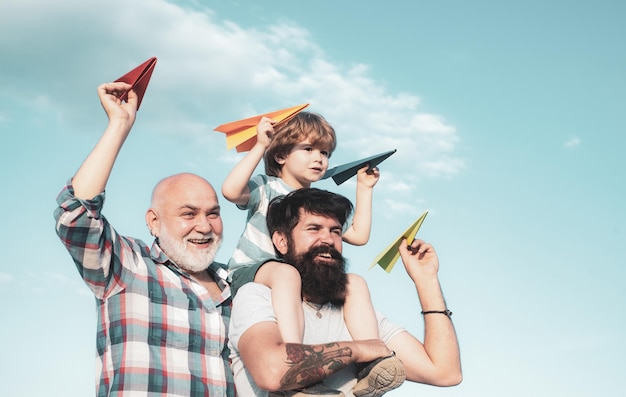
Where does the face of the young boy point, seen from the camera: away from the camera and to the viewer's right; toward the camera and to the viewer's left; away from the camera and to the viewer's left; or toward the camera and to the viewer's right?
toward the camera and to the viewer's right

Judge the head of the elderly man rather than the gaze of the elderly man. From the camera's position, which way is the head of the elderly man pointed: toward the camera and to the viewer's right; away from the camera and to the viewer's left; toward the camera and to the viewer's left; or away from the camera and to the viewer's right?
toward the camera and to the viewer's right

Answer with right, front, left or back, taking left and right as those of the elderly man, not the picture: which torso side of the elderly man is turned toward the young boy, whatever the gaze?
left

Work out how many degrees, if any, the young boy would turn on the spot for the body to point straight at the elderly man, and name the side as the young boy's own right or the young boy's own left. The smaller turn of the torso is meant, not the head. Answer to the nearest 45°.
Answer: approximately 90° to the young boy's own right

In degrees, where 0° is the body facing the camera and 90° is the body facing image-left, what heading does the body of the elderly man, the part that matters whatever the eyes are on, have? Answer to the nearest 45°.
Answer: approximately 315°

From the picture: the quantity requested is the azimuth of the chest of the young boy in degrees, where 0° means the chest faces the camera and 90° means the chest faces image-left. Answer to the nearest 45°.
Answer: approximately 315°

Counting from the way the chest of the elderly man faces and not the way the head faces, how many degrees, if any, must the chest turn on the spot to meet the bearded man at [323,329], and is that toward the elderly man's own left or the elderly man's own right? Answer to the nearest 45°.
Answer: approximately 45° to the elderly man's own left

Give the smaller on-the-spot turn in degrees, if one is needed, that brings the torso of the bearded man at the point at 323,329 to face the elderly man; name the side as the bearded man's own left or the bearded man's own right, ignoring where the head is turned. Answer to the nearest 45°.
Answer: approximately 135° to the bearded man's own right
